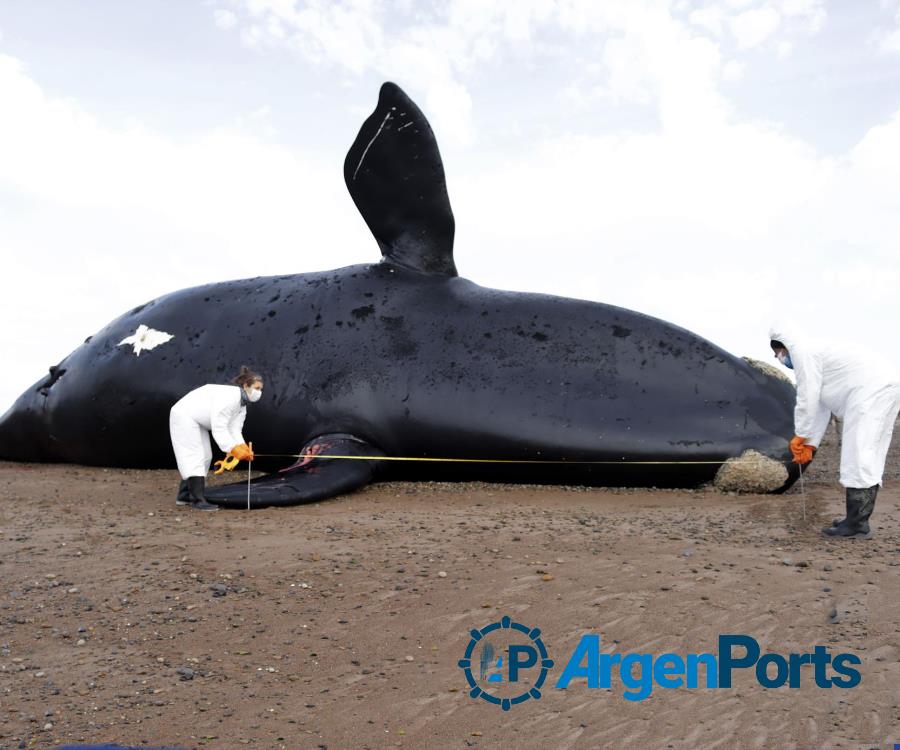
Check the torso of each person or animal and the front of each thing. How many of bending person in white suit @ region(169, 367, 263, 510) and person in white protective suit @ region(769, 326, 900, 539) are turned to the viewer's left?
1

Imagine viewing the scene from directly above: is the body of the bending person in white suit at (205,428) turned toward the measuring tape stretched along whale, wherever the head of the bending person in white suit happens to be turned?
yes

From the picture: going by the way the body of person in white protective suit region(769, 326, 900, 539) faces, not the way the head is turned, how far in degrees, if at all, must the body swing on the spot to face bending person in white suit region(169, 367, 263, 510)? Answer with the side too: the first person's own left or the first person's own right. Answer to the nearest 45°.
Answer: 0° — they already face them

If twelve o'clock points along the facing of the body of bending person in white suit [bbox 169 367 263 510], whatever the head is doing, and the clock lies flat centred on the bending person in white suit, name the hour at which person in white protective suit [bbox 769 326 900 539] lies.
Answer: The person in white protective suit is roughly at 1 o'clock from the bending person in white suit.

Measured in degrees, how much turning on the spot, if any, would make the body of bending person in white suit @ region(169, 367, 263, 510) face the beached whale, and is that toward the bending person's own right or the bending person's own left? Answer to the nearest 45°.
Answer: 0° — they already face it

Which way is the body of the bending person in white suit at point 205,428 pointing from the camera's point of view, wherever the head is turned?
to the viewer's right

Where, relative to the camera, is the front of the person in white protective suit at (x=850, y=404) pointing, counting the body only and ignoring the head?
to the viewer's left
